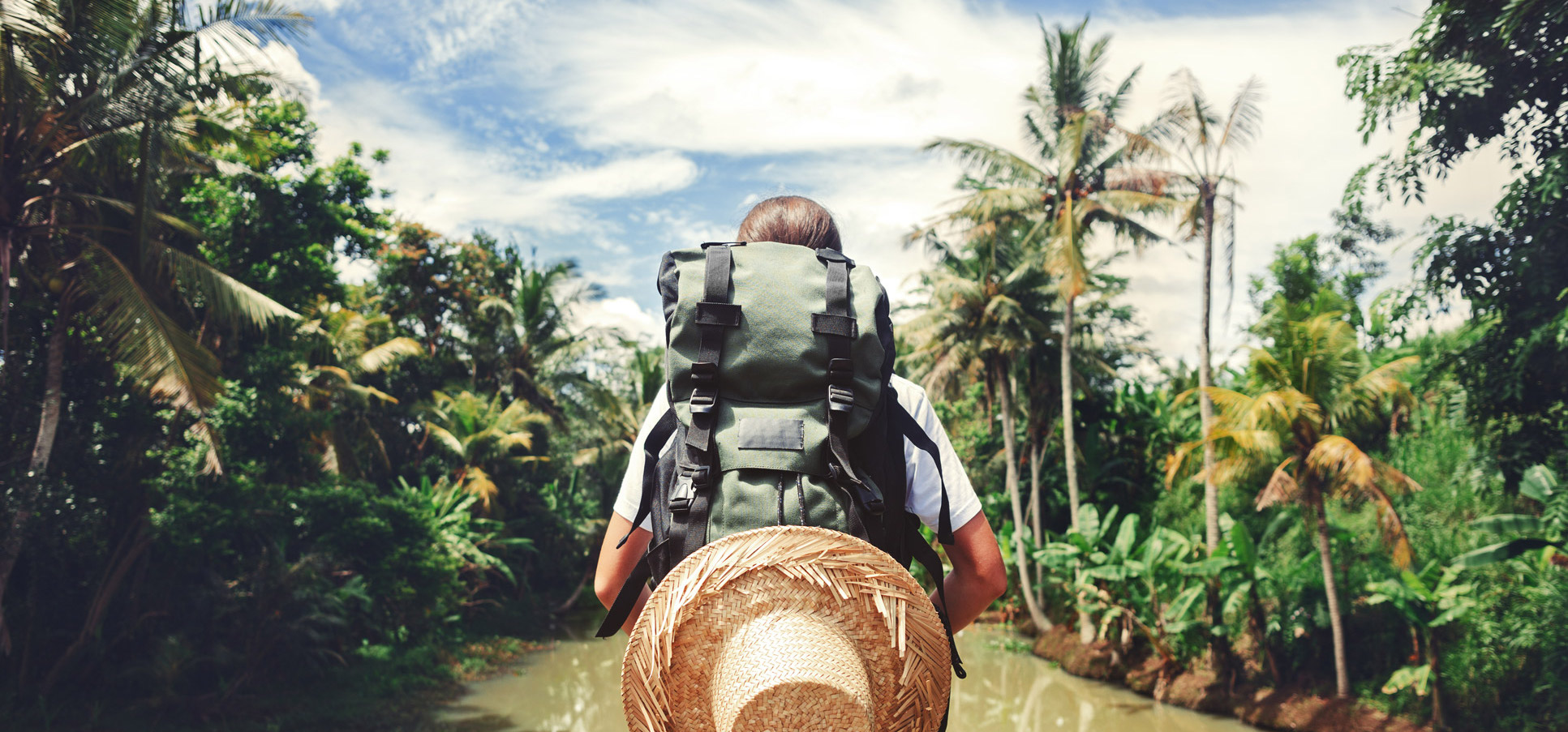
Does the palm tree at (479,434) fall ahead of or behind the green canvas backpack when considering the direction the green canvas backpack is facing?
behind

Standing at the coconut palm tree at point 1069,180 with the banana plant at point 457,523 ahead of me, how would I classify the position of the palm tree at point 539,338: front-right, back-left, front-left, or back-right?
front-right

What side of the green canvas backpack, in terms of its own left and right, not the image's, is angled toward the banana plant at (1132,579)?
back

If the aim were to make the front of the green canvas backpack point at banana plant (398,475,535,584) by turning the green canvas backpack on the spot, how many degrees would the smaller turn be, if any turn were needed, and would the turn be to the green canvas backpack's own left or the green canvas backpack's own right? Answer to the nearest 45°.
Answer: approximately 180°

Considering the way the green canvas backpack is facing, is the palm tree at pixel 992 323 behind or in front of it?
behind

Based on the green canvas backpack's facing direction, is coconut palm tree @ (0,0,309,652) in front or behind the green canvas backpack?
behind

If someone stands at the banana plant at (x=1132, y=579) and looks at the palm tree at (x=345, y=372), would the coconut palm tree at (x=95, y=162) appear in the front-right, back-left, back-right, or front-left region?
front-left

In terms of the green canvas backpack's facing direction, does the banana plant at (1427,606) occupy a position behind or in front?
behind

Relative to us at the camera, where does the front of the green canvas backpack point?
facing the viewer

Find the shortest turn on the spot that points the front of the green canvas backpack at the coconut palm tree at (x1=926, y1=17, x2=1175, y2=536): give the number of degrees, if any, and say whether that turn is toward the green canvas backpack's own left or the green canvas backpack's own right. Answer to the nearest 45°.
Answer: approximately 180°
